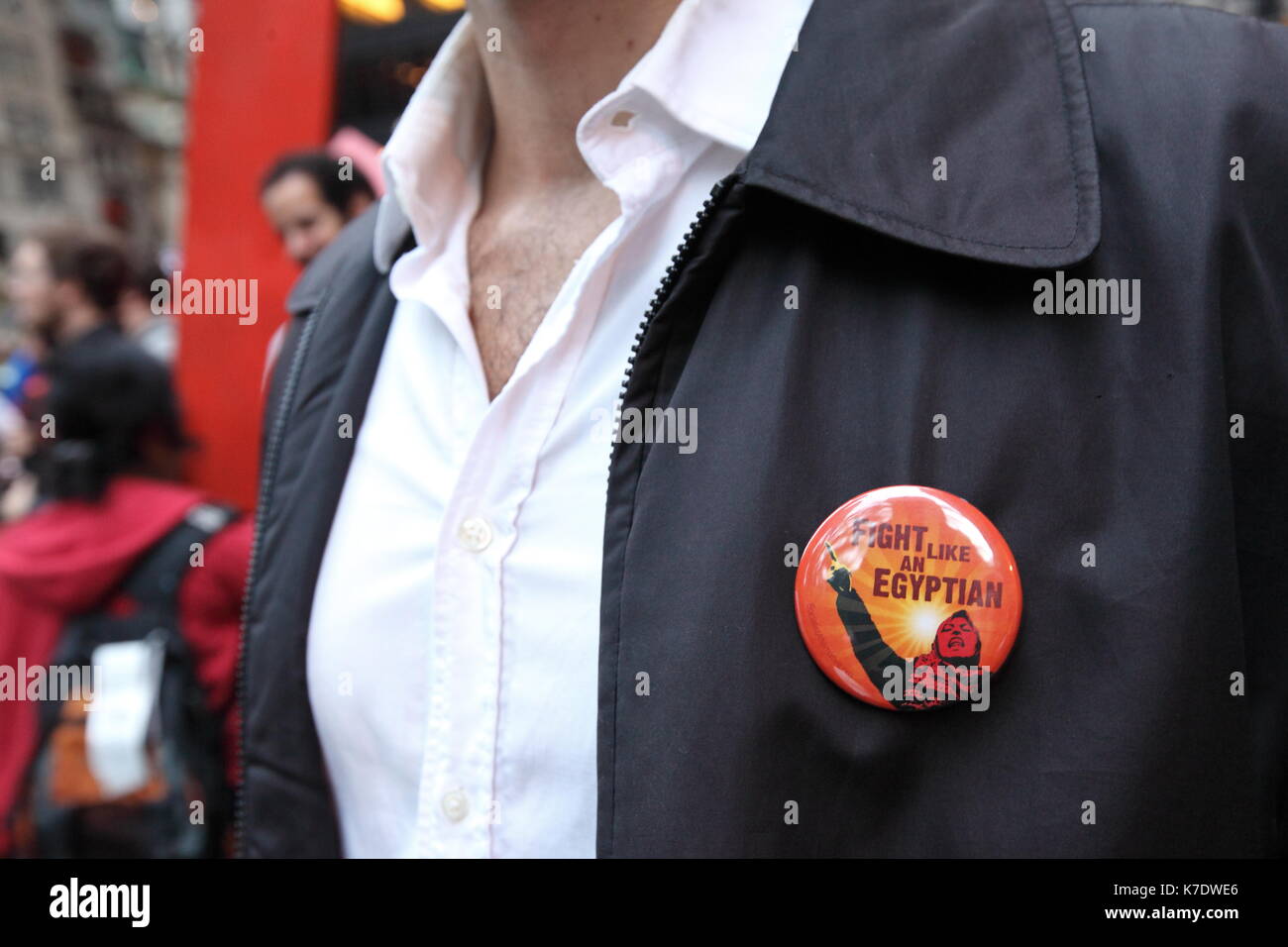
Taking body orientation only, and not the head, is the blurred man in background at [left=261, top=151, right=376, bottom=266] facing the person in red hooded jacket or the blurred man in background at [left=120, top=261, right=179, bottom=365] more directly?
the person in red hooded jacket

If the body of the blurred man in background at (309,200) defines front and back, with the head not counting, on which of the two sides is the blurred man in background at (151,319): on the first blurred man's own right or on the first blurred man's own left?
on the first blurred man's own right

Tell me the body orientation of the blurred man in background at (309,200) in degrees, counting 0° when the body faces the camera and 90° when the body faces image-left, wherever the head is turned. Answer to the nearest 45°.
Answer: approximately 45°
